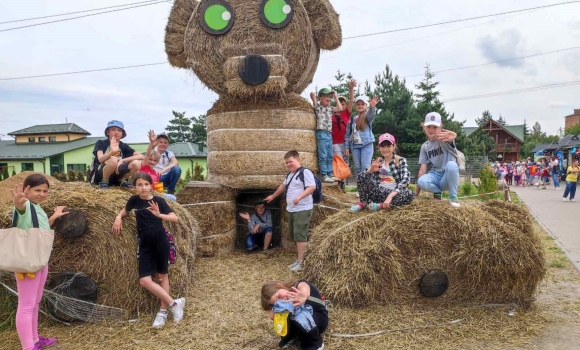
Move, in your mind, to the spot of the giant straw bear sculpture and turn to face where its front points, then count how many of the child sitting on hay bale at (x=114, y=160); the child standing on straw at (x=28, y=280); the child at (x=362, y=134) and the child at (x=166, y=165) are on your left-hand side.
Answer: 1

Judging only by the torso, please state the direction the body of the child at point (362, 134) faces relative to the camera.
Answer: toward the camera

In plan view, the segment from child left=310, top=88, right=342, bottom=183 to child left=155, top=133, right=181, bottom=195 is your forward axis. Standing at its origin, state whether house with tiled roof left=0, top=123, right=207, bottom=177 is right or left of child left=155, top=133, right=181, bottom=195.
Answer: right

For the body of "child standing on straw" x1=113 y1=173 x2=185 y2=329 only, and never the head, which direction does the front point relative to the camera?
toward the camera

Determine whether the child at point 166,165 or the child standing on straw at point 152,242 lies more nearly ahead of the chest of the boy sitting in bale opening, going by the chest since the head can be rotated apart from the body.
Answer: the child standing on straw

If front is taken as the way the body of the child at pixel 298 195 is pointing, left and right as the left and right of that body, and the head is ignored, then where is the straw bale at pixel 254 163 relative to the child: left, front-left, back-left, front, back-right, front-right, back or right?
right

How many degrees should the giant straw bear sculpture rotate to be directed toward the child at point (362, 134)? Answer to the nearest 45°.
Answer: approximately 90° to its left

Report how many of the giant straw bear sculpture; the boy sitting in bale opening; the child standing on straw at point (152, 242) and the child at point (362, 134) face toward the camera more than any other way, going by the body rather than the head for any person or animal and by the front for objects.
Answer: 4

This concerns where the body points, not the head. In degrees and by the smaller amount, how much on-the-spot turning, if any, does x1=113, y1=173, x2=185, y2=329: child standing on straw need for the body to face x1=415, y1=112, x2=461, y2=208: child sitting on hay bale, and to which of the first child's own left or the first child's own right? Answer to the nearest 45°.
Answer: approximately 90° to the first child's own left
